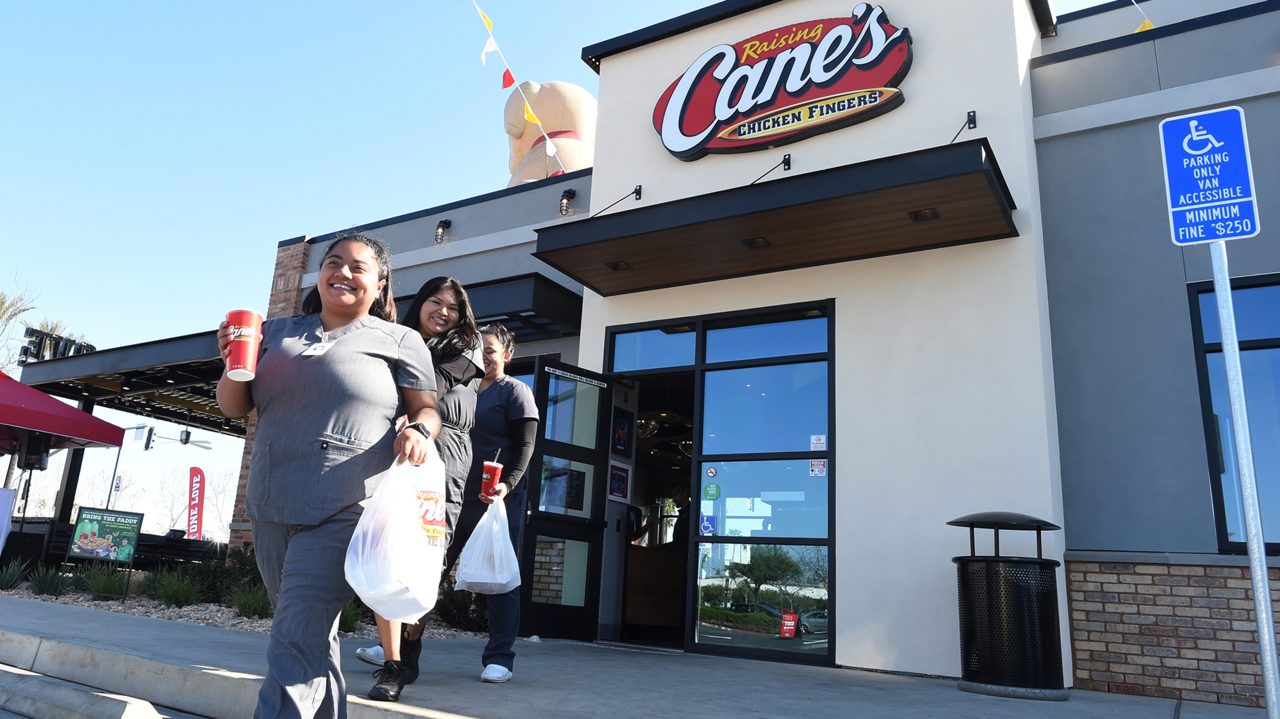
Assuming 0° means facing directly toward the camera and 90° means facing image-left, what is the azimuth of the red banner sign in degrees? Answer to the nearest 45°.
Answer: approximately 0°

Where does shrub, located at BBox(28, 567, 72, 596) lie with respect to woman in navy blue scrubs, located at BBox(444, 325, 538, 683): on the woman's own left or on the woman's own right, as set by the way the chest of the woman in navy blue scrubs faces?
on the woman's own right

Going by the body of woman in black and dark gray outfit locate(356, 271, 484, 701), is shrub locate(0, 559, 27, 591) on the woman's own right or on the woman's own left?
on the woman's own right

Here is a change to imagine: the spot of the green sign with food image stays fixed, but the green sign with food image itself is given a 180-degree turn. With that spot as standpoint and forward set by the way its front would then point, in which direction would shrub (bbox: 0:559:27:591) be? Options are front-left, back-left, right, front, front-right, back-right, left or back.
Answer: front-left

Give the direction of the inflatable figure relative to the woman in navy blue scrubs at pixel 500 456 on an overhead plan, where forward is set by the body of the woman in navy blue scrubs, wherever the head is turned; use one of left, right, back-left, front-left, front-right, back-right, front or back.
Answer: back-right

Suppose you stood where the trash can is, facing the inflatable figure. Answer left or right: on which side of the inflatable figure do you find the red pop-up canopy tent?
left
